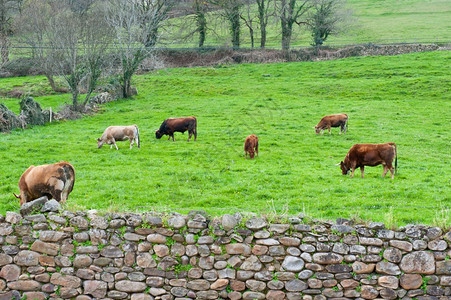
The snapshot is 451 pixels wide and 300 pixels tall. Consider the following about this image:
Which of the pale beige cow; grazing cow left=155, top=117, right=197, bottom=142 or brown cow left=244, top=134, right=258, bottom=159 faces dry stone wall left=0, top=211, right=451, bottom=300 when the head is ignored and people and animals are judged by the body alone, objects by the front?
the brown cow

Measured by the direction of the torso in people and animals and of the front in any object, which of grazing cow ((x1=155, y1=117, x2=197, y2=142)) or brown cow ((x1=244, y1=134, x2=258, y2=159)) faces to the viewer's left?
the grazing cow

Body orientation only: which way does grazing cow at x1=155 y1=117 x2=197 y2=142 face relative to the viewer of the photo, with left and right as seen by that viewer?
facing to the left of the viewer

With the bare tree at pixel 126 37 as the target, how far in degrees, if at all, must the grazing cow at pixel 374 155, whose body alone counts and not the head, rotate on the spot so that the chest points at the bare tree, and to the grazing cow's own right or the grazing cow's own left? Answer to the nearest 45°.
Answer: approximately 45° to the grazing cow's own right

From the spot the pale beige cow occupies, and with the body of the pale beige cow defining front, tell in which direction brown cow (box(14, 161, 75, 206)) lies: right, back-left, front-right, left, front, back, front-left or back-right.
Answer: left

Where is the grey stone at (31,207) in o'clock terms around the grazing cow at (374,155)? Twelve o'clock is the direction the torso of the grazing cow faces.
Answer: The grey stone is roughly at 10 o'clock from the grazing cow.

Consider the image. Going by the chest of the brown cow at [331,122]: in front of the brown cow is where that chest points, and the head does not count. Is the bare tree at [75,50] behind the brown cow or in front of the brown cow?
in front

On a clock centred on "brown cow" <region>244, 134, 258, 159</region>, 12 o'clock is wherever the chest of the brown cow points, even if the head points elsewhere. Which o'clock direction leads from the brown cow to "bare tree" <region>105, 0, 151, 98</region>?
The bare tree is roughly at 5 o'clock from the brown cow.

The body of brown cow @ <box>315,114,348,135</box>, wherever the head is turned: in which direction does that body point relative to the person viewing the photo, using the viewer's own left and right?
facing to the left of the viewer

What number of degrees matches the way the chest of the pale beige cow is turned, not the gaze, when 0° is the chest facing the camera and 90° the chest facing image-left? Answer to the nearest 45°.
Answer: approximately 90°

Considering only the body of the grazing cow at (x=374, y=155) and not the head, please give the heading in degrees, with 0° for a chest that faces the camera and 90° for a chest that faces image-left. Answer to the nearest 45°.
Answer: approximately 90°

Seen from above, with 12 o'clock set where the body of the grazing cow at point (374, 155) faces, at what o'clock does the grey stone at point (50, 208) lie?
The grey stone is roughly at 10 o'clock from the grazing cow.

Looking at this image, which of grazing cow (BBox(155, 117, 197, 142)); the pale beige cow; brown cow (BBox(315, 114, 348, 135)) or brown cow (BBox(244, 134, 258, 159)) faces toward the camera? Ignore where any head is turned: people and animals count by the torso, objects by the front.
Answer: brown cow (BBox(244, 134, 258, 159))
